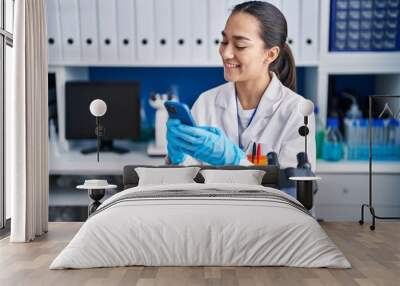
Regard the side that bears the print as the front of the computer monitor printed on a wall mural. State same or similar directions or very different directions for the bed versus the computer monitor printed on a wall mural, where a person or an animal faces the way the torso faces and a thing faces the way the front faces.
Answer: same or similar directions

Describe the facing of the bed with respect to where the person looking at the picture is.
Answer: facing the viewer

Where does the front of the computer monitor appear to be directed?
toward the camera
